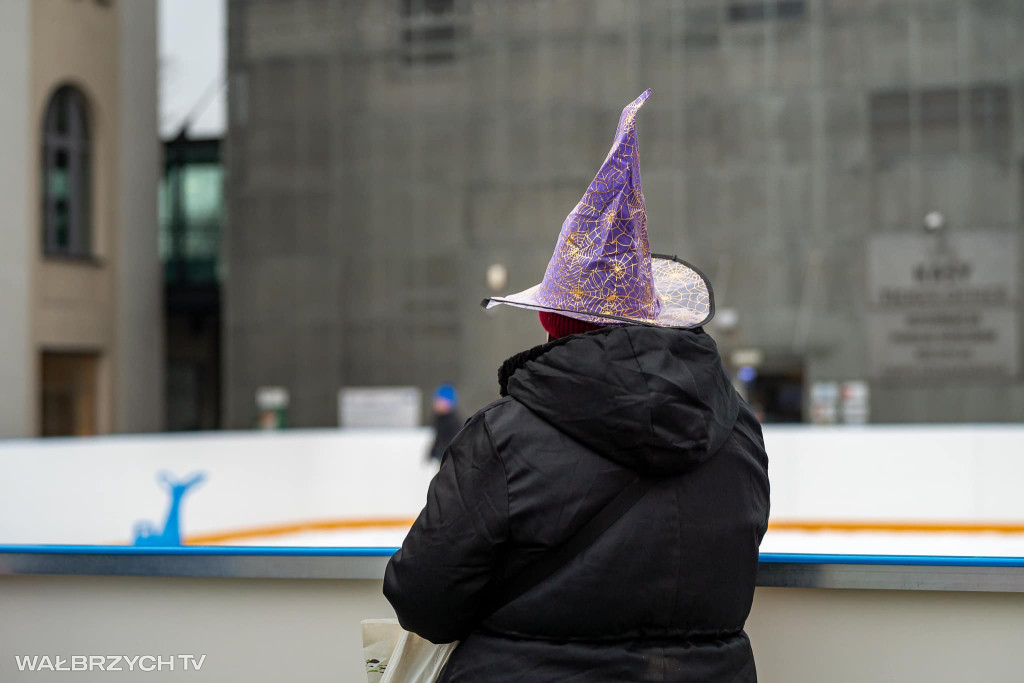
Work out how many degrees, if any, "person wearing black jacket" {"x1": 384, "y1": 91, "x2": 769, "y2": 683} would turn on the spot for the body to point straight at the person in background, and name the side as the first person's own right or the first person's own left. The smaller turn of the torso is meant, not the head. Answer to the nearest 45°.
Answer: approximately 45° to the first person's own right

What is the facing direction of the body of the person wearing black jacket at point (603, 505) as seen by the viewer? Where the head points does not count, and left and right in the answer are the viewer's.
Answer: facing away from the viewer and to the left of the viewer

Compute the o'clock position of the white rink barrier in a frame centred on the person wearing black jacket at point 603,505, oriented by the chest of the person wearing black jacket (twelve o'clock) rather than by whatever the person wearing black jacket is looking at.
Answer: The white rink barrier is roughly at 1 o'clock from the person wearing black jacket.
